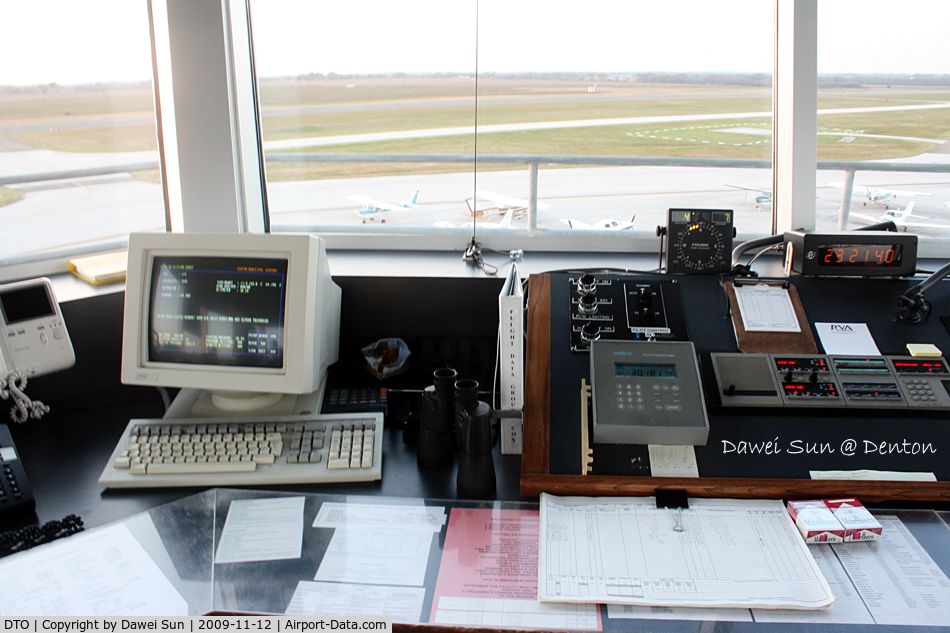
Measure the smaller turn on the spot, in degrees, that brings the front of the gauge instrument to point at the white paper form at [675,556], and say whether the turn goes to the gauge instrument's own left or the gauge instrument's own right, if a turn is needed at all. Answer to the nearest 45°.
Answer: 0° — it already faces it

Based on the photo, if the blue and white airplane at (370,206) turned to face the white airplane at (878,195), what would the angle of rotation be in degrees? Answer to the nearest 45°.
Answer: approximately 135° to its left

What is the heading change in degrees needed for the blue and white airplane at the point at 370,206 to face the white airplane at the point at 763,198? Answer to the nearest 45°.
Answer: approximately 135° to its left

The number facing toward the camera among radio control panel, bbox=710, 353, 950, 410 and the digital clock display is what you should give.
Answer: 2

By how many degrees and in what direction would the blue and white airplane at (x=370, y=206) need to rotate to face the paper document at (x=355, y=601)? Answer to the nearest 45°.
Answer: approximately 45° to its left

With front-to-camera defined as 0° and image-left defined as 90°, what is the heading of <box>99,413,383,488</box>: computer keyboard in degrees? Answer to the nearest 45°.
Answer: approximately 0°

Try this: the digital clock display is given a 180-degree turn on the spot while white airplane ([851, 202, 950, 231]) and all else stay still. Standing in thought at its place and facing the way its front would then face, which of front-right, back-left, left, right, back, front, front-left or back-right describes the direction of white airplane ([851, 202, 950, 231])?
front

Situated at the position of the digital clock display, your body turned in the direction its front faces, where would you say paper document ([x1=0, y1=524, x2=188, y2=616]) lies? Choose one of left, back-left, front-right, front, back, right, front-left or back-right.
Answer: front-right

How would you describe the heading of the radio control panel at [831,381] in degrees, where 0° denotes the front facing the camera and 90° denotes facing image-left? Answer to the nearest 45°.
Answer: approximately 0°
